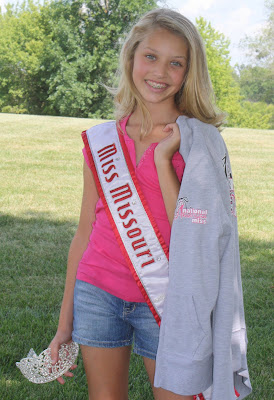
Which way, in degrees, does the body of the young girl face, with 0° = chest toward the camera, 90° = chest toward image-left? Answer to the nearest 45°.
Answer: approximately 0°

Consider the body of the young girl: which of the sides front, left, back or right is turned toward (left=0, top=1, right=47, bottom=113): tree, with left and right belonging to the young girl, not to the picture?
back

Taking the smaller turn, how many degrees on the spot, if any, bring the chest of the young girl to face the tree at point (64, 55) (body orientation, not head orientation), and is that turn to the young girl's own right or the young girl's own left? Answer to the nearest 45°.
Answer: approximately 180°

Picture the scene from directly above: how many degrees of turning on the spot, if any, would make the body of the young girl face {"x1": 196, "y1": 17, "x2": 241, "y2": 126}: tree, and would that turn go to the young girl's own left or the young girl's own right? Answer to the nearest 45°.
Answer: approximately 180°
